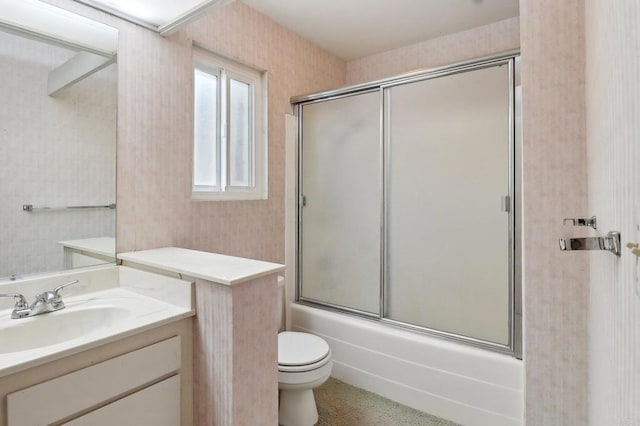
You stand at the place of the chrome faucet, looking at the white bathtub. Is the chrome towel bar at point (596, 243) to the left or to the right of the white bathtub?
right

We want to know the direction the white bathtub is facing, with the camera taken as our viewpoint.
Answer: facing the viewer and to the left of the viewer

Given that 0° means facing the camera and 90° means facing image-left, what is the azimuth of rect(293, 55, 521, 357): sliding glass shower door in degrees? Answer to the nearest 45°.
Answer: approximately 45°

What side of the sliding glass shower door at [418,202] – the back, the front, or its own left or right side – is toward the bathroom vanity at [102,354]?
front

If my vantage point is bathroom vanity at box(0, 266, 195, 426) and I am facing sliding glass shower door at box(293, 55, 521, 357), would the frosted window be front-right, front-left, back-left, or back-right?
front-left

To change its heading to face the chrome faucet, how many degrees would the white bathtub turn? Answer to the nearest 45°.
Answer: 0° — it already faces it

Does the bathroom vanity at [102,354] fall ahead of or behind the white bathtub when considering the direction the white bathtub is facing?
ahead

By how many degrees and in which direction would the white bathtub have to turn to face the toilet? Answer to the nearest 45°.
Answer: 0° — it already faces it

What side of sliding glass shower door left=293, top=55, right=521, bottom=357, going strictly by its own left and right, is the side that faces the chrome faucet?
front

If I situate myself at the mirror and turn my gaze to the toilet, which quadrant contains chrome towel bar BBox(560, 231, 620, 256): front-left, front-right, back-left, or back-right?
front-right

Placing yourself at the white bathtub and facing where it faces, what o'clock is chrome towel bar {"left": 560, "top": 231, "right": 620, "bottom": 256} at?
The chrome towel bar is roughly at 10 o'clock from the white bathtub.

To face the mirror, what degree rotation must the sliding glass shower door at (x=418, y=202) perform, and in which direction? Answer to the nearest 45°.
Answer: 0° — it already faces it
